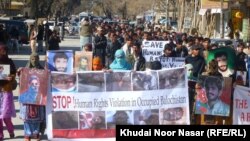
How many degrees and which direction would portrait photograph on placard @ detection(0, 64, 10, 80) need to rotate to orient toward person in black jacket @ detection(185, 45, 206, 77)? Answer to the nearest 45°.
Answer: approximately 90° to its left

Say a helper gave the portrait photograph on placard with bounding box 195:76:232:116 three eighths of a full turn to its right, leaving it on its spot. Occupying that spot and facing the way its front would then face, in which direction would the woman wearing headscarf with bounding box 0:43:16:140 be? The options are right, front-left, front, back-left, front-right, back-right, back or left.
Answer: front-left

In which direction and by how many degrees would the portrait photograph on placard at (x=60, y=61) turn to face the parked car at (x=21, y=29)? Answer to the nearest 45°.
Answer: approximately 180°

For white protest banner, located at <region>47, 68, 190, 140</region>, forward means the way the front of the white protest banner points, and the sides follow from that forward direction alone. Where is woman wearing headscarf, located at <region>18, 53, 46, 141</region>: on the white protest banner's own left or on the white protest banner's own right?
on the white protest banner's own right
